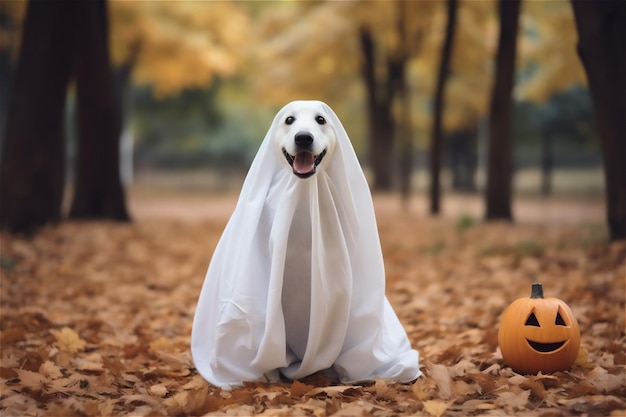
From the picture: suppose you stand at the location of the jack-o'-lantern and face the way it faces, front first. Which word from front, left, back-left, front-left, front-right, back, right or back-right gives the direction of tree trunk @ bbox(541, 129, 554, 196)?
back

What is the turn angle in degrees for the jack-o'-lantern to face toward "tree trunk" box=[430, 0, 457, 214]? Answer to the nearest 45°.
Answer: approximately 180°

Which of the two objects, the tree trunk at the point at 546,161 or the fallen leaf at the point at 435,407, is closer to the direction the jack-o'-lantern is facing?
the fallen leaf

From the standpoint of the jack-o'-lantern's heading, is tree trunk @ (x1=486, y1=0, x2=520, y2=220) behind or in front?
behind

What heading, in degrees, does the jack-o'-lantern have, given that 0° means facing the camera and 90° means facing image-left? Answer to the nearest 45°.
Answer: approximately 0°

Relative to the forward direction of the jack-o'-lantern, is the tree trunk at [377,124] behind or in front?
behind

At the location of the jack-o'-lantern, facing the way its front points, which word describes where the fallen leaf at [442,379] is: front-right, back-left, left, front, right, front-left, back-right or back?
front-right

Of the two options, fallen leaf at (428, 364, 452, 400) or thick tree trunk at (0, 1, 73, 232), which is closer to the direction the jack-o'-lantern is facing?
the fallen leaf

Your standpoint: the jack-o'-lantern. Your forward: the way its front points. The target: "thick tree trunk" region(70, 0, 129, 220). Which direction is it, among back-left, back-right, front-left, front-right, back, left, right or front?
back-right

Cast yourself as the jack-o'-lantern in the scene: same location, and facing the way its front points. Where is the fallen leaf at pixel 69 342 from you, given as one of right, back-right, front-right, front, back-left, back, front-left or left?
right
